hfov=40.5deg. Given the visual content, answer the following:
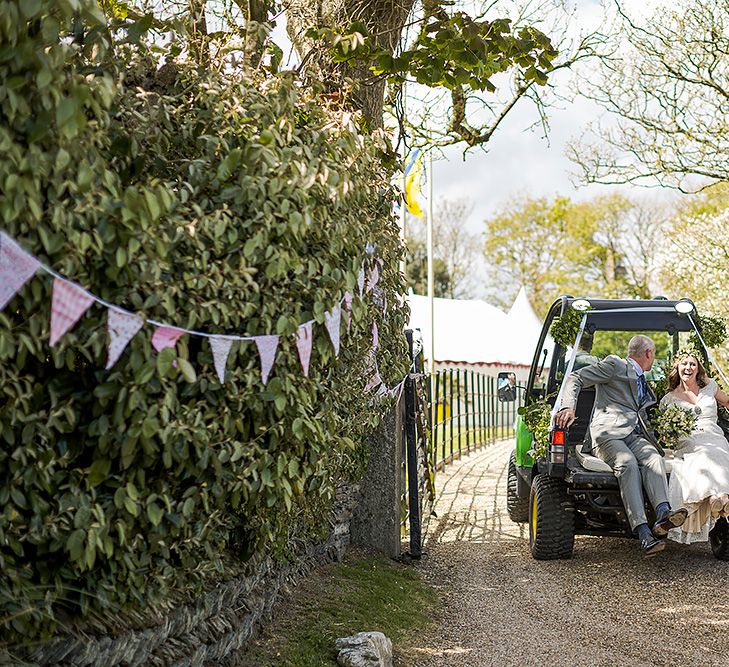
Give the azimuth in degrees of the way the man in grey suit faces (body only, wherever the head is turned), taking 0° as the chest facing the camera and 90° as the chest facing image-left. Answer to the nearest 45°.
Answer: approximately 315°

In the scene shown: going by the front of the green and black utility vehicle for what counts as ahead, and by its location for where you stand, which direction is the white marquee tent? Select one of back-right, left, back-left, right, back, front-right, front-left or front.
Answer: front

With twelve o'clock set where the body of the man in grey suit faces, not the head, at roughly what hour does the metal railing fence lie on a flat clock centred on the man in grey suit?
The metal railing fence is roughly at 7 o'clock from the man in grey suit.

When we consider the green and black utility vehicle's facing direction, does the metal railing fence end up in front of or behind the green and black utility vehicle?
in front

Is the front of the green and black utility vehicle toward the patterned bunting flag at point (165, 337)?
no

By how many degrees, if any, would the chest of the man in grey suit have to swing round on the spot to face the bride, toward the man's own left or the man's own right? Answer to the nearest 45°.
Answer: approximately 45° to the man's own left

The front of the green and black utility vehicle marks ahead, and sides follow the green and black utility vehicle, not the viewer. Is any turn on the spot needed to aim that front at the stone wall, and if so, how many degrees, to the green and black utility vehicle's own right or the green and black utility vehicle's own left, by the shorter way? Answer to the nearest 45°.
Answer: approximately 180°

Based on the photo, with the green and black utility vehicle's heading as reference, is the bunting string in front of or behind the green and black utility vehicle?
behind

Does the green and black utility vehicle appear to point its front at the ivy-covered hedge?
no

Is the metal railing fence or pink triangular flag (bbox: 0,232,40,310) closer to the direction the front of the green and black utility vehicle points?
the metal railing fence

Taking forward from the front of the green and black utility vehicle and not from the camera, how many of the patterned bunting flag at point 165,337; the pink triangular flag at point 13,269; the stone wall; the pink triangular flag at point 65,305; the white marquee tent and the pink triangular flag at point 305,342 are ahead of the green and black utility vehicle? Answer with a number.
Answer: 1

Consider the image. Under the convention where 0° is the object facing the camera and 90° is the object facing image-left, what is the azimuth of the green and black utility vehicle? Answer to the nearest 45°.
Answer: approximately 180°

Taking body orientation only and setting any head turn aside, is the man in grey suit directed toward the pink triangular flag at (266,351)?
no

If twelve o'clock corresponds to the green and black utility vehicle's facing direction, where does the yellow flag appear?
The yellow flag is roughly at 11 o'clock from the green and black utility vehicle.
